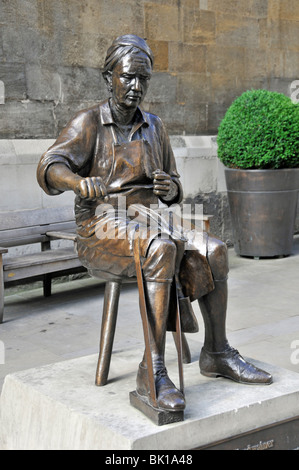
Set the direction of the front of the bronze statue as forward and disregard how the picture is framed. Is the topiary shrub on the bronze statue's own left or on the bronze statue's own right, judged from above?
on the bronze statue's own left

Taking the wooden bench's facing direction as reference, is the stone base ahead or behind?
ahead

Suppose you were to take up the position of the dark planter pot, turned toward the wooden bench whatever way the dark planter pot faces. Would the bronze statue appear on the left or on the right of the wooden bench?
left

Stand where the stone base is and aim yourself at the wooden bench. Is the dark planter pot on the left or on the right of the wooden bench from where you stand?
right

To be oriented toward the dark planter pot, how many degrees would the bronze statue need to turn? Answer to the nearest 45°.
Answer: approximately 135° to its left

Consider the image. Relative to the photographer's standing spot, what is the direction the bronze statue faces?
facing the viewer and to the right of the viewer

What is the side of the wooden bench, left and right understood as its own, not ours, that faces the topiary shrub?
left

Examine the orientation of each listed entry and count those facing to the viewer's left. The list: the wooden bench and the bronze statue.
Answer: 0
